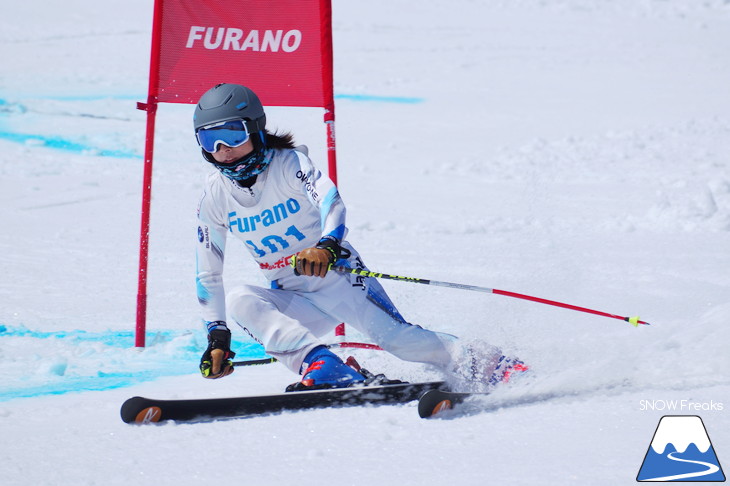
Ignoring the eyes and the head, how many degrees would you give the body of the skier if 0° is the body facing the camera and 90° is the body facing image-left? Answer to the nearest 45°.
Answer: approximately 45°

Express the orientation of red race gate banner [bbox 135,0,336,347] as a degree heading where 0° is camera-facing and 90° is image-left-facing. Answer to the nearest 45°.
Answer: approximately 0°
